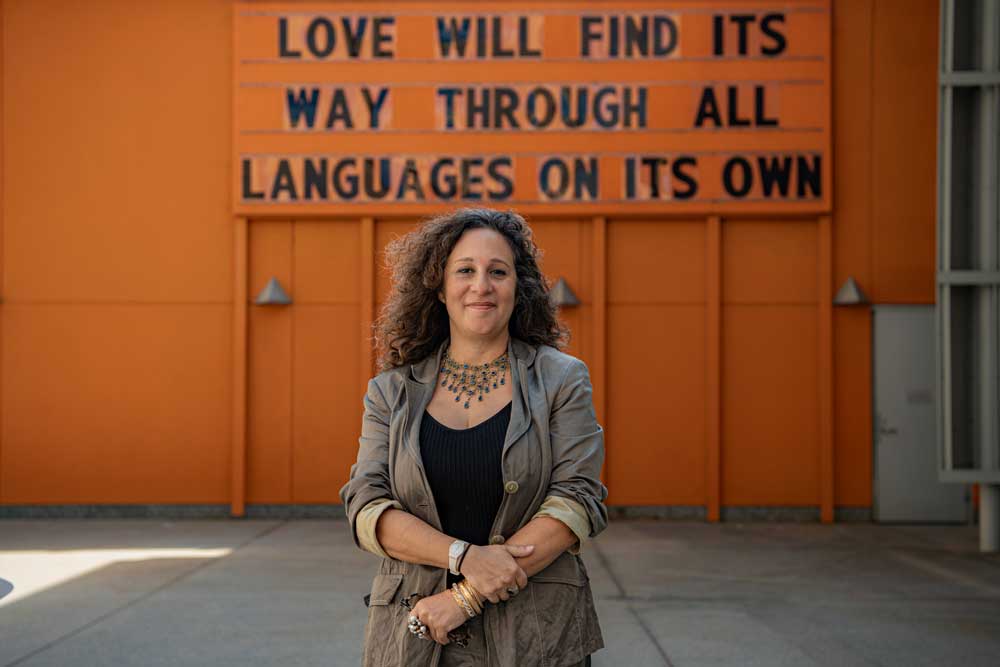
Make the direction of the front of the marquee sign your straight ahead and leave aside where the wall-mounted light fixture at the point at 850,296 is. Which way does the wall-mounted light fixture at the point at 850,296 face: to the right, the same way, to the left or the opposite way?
the same way

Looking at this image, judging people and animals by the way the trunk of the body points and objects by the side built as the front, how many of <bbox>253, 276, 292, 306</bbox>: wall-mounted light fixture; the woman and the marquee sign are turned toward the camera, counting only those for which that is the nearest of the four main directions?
3

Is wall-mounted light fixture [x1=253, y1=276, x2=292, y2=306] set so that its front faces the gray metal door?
no

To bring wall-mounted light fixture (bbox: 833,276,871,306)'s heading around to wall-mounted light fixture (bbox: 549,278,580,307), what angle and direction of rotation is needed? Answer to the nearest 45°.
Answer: approximately 90° to its right

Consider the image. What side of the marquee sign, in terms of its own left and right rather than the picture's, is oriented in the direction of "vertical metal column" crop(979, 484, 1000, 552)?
left

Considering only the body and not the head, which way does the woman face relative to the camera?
toward the camera

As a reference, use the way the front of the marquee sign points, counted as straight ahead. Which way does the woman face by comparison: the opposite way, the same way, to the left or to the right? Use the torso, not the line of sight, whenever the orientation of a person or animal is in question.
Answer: the same way

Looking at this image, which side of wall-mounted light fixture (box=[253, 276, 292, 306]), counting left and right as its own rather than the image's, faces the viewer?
front

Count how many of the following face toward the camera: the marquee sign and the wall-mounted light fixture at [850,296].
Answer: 2

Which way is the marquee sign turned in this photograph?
toward the camera

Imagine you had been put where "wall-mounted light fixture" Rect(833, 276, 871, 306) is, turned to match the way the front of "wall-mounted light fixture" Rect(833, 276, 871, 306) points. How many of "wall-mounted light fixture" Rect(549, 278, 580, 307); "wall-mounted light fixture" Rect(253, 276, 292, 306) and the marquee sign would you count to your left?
0

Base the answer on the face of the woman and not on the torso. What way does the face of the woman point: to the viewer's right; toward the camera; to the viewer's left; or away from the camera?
toward the camera

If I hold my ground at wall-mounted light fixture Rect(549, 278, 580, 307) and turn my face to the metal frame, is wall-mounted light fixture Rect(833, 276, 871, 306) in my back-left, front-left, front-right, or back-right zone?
front-left

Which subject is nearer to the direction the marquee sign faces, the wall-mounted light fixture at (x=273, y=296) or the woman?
the woman

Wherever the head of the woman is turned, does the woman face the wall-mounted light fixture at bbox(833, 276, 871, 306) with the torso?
no

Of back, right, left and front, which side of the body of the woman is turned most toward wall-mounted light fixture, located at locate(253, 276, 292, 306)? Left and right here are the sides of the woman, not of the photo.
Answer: back

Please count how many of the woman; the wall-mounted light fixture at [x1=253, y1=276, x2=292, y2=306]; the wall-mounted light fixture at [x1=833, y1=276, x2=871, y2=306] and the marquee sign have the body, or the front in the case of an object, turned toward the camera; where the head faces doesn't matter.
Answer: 4

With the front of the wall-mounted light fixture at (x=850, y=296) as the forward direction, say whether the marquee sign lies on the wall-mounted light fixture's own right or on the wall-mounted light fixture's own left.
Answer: on the wall-mounted light fixture's own right
